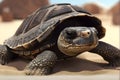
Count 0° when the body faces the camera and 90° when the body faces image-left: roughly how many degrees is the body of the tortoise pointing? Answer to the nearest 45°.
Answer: approximately 315°
